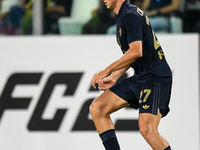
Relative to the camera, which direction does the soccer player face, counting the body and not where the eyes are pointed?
to the viewer's left
